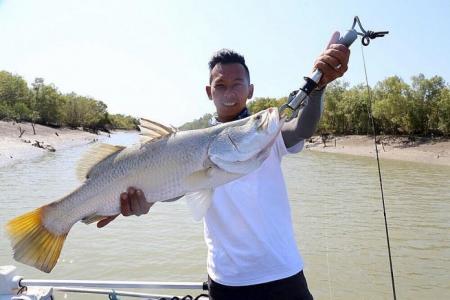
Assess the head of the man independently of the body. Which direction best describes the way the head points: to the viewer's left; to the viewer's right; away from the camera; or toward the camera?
toward the camera

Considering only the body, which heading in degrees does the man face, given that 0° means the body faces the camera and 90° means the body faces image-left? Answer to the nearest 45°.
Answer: approximately 0°
